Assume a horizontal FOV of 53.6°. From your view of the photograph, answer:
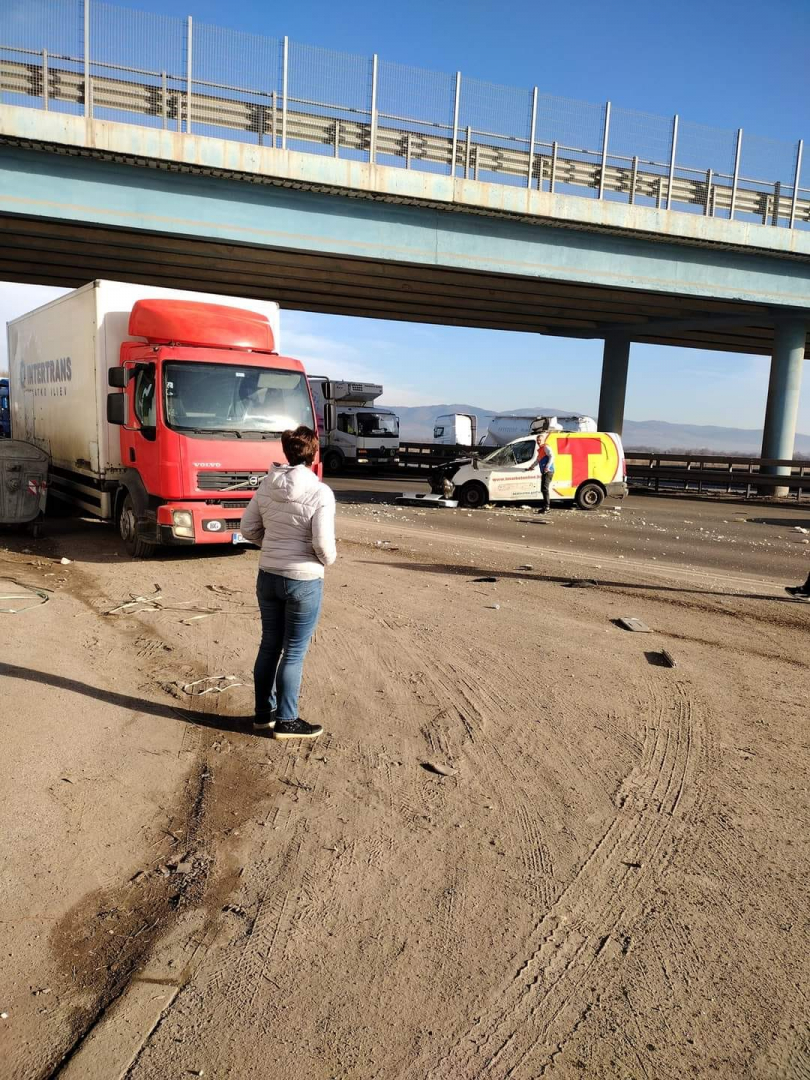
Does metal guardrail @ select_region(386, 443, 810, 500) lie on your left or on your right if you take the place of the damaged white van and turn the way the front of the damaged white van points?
on your right

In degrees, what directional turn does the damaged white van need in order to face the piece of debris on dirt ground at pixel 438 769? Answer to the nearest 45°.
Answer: approximately 90° to its left

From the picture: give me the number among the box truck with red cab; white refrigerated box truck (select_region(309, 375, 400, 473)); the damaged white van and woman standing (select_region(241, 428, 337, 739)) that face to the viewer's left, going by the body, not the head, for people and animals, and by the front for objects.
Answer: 1

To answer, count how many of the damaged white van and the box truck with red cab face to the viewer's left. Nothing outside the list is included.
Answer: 1

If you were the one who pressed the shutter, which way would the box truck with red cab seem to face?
facing the viewer and to the right of the viewer

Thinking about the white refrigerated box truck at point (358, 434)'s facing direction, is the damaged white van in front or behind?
in front

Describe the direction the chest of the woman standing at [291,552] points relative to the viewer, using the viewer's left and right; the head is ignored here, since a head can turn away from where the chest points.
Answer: facing away from the viewer and to the right of the viewer

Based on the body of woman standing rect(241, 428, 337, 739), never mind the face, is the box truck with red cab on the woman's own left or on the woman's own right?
on the woman's own left

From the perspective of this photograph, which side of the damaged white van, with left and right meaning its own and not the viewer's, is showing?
left

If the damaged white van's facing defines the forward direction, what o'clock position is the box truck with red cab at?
The box truck with red cab is roughly at 10 o'clock from the damaged white van.
